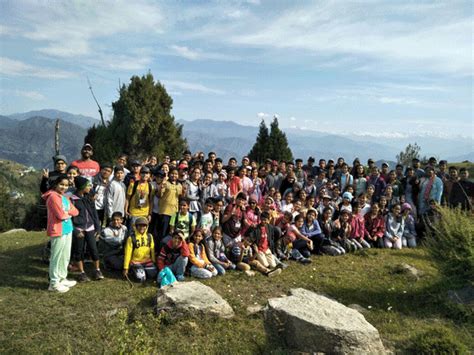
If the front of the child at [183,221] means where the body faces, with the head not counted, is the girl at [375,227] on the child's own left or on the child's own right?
on the child's own left

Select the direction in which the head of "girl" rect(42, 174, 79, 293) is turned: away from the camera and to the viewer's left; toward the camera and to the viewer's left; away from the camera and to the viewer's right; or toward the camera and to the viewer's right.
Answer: toward the camera and to the viewer's right

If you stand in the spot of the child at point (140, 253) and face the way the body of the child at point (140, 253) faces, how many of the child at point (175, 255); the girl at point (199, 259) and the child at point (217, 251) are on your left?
3

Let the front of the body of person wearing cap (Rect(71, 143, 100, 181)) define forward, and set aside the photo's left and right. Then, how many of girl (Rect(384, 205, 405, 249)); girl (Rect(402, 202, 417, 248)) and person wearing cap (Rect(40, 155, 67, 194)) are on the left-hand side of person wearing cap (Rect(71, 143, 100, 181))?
2

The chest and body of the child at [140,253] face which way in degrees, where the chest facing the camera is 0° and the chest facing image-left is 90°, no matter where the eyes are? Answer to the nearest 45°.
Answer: approximately 0°

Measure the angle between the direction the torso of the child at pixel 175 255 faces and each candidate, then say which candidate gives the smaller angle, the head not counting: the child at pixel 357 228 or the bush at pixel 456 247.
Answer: the bush

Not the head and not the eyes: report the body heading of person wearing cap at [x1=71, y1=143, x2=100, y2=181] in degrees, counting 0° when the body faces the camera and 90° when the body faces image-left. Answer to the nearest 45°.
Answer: approximately 0°

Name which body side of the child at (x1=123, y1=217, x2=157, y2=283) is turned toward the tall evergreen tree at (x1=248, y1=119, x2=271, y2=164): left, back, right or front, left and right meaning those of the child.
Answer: back

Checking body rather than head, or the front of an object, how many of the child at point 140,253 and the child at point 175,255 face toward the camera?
2

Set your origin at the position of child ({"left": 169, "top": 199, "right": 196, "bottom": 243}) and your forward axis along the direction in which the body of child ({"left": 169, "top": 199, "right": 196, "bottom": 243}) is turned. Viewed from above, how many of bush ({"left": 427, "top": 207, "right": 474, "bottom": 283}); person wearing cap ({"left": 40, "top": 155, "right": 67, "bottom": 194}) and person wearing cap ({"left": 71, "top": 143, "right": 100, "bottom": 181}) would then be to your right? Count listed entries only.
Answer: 2

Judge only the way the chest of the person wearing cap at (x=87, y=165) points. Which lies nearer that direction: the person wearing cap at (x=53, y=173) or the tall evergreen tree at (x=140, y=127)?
the person wearing cap

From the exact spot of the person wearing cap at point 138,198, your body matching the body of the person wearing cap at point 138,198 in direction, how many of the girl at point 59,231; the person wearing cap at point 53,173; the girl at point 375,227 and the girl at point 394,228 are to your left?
2

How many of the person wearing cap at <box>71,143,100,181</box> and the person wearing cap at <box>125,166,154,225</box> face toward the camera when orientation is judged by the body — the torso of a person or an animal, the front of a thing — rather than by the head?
2

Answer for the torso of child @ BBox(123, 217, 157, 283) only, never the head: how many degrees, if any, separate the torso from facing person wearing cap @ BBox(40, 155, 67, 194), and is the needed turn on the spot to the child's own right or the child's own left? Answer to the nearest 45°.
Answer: approximately 90° to the child's own right

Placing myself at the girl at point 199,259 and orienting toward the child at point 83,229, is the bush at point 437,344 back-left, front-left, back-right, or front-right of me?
back-left
